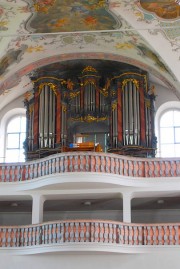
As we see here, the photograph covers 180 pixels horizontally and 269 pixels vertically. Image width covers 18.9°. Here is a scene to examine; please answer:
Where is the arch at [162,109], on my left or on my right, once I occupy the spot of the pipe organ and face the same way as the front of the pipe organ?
on my left

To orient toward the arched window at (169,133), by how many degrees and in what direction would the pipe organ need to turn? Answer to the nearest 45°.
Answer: approximately 135° to its left

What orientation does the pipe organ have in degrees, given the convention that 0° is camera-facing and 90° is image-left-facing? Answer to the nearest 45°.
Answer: approximately 0°
